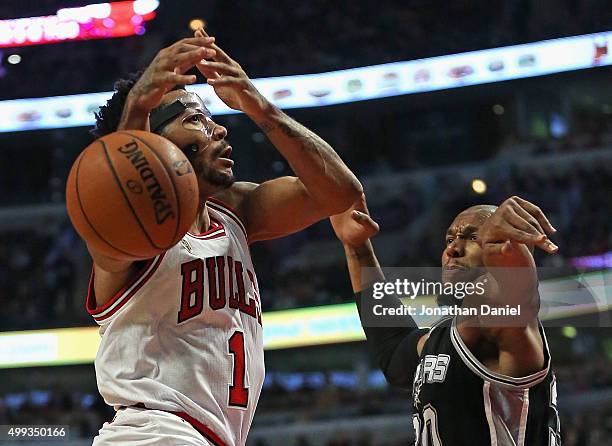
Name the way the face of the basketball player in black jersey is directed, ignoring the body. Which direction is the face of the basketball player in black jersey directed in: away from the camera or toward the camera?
toward the camera

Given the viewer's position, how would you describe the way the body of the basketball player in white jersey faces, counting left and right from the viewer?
facing the viewer and to the right of the viewer

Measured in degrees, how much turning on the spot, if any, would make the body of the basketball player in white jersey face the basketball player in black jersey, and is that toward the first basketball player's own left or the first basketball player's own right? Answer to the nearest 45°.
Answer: approximately 45° to the first basketball player's own left
